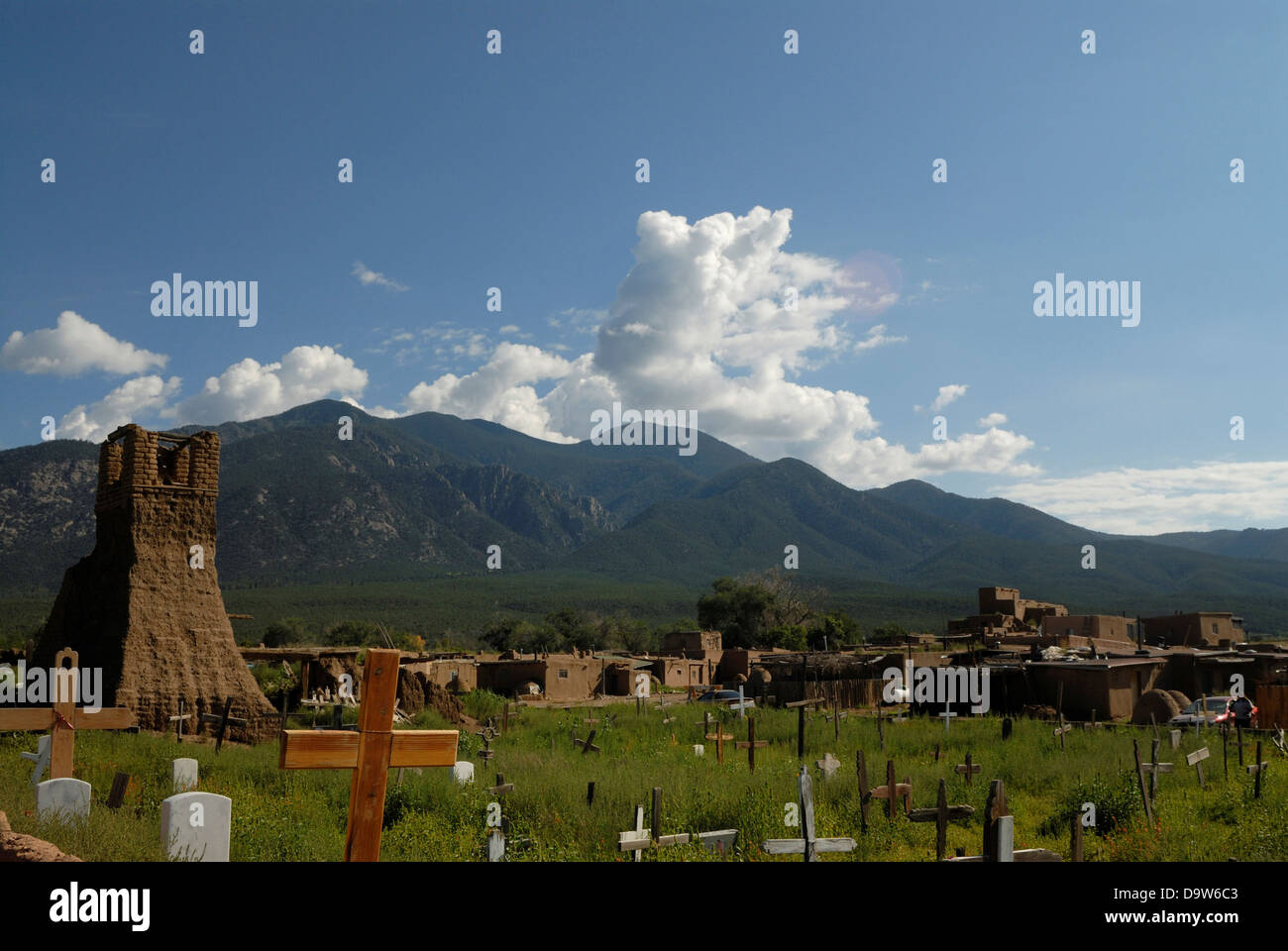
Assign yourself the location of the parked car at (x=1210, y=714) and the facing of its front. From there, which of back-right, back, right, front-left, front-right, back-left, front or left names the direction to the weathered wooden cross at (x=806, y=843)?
left

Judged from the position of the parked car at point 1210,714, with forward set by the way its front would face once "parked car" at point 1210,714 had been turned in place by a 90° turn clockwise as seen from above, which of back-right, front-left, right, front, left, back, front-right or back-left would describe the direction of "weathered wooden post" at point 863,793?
back

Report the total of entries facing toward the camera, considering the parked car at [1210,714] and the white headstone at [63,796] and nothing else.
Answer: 1

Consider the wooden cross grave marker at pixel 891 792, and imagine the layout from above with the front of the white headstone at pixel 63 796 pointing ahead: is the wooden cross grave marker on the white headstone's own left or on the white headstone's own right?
on the white headstone's own left

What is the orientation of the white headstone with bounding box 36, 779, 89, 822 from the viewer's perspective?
toward the camera

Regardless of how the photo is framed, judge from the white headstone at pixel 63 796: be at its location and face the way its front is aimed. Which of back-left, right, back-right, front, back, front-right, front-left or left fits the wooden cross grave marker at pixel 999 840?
front-left

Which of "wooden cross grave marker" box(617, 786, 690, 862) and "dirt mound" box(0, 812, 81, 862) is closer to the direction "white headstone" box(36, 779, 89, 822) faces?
the dirt mound

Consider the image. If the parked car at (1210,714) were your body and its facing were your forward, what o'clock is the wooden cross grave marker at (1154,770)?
The wooden cross grave marker is roughly at 9 o'clock from the parked car.

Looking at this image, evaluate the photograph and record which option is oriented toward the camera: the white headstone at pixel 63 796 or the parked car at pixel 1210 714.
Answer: the white headstone

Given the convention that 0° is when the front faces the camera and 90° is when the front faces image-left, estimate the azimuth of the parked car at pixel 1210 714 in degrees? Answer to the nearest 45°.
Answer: approximately 90°

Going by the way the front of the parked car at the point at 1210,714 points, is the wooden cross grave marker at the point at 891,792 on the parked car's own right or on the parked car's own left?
on the parked car's own left

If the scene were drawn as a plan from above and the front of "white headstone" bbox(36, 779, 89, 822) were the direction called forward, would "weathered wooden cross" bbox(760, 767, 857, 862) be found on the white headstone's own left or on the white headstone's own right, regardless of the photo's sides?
on the white headstone's own left

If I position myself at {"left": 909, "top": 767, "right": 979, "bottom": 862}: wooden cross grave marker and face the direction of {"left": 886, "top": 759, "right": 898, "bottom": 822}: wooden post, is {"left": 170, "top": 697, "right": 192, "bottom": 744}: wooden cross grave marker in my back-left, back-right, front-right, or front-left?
front-left

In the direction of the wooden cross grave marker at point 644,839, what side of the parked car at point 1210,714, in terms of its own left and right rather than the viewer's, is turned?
left
